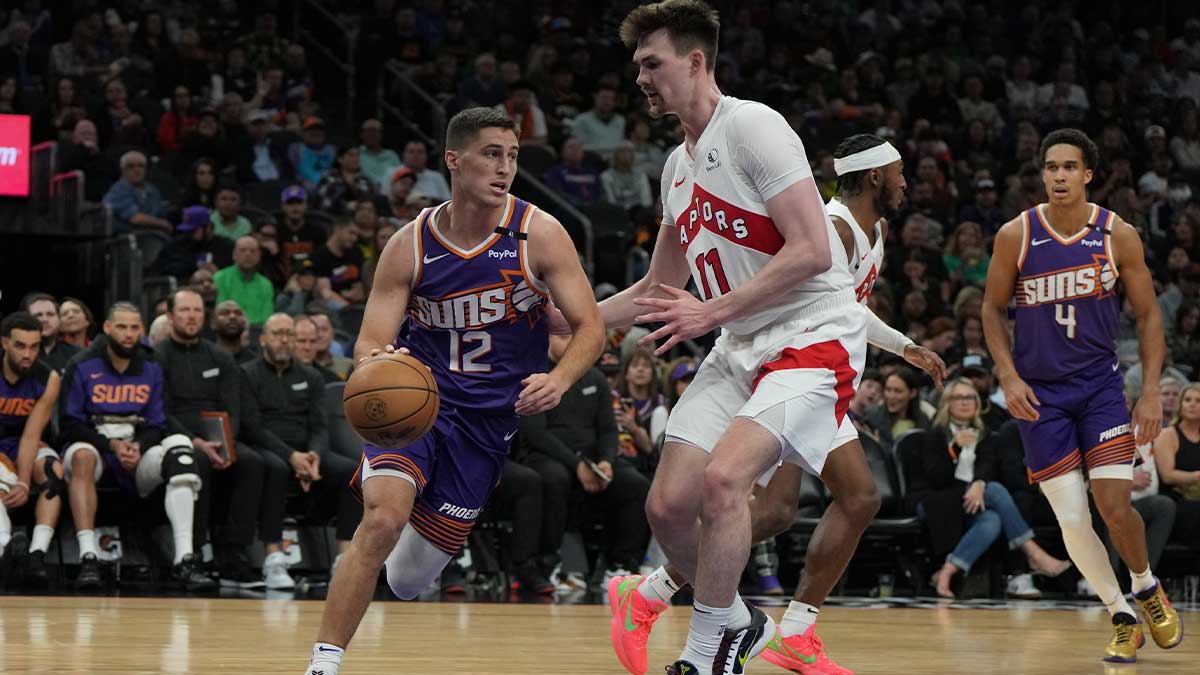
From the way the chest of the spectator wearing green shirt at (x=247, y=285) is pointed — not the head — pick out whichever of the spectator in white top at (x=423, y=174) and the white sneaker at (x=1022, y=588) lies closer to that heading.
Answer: the white sneaker

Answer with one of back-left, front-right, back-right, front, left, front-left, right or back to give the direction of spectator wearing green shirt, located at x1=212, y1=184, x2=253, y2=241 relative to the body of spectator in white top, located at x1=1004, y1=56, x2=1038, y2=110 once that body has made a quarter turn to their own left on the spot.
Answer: back-right

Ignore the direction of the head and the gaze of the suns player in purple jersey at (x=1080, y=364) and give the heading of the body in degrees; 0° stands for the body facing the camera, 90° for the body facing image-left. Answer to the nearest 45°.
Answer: approximately 0°

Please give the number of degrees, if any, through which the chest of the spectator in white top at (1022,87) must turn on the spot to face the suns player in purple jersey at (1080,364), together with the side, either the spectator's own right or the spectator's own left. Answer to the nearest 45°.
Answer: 0° — they already face them

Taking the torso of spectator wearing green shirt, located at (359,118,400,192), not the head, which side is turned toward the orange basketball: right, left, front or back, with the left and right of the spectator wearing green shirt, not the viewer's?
front

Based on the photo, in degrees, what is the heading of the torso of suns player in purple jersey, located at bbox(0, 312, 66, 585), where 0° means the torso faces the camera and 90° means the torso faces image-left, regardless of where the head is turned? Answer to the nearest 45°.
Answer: approximately 0°

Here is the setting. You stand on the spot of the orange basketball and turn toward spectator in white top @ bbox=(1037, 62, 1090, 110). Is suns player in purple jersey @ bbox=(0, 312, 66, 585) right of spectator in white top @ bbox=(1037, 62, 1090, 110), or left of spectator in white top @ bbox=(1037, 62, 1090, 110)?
left

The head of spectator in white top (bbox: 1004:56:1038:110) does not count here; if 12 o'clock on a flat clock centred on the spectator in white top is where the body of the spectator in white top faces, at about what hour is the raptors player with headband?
The raptors player with headband is roughly at 12 o'clock from the spectator in white top.

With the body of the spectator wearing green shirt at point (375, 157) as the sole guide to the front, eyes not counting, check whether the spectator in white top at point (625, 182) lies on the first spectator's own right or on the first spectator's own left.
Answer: on the first spectator's own left

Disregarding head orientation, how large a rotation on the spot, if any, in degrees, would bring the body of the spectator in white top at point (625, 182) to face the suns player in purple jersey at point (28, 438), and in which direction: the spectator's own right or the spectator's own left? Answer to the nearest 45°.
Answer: approximately 45° to the spectator's own right

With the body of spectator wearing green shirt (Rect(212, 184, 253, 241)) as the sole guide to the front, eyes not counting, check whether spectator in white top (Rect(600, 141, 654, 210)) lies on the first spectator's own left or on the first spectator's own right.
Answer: on the first spectator's own left
